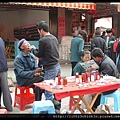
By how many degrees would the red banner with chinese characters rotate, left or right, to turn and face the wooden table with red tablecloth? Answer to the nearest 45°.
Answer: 0° — it already faces it

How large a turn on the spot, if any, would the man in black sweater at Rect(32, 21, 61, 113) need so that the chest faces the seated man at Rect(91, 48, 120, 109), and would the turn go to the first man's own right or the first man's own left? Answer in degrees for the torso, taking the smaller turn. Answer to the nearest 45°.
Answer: approximately 135° to the first man's own right

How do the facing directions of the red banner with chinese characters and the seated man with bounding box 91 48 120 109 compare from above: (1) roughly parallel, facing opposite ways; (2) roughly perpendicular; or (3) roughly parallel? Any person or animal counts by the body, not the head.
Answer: roughly perpendicular

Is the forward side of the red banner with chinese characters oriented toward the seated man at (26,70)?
yes

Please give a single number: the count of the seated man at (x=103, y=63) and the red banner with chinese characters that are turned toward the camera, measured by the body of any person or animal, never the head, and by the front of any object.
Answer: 1

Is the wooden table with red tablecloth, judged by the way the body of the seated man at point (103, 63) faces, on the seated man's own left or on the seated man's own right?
on the seated man's own left

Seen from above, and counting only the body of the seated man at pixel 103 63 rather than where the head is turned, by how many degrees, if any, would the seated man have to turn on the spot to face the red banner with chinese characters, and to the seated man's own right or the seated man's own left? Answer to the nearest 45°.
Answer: approximately 90° to the seated man's own right

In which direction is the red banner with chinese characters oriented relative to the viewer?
toward the camera

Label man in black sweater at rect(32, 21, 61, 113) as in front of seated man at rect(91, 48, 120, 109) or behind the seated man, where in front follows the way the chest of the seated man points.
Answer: in front

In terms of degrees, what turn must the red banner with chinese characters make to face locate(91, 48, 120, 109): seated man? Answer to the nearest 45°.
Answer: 0° — it already faces them

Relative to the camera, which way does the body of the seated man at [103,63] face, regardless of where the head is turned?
to the viewer's left
